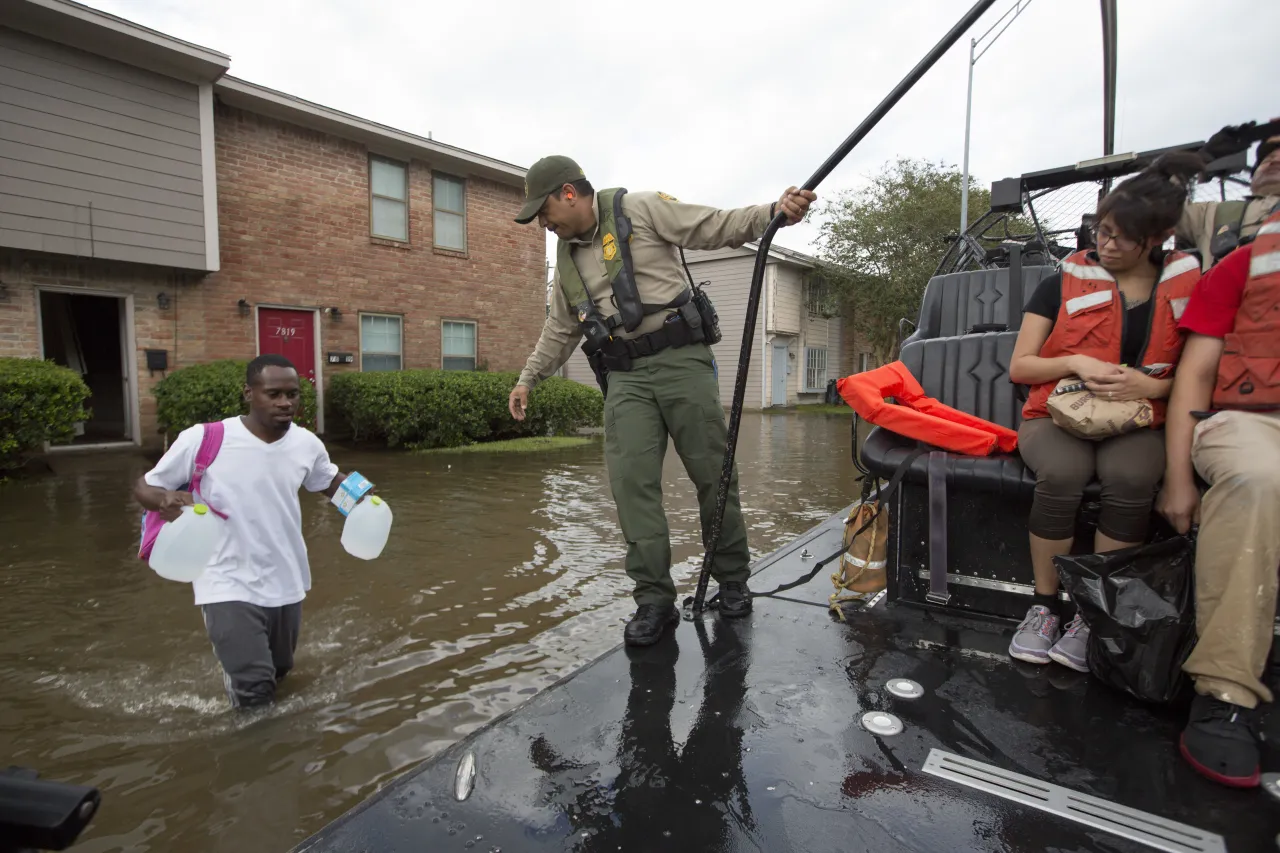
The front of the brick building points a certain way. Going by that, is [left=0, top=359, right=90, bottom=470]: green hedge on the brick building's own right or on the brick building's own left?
on the brick building's own right

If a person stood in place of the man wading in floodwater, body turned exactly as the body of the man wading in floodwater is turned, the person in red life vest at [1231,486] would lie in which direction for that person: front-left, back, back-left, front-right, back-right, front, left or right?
front

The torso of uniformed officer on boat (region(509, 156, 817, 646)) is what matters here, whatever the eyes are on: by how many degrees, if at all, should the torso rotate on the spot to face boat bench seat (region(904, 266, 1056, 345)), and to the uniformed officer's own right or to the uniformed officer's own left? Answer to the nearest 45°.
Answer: approximately 180°

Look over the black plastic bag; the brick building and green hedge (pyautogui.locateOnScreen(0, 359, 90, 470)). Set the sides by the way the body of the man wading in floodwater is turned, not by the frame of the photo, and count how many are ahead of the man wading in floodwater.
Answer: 1

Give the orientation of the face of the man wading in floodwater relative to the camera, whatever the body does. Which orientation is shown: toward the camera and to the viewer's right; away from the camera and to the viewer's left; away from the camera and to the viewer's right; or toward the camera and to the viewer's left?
toward the camera and to the viewer's right

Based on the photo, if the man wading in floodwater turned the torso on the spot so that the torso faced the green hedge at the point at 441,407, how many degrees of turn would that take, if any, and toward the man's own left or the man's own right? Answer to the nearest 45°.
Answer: approximately 135° to the man's own left

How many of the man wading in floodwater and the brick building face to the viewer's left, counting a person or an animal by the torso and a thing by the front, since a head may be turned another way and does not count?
0

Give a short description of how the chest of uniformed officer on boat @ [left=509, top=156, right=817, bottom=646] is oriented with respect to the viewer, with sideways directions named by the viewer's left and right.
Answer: facing the viewer and to the left of the viewer

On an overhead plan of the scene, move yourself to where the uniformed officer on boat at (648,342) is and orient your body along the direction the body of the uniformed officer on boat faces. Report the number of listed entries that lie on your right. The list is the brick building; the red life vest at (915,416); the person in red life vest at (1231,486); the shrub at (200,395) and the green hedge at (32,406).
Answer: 3

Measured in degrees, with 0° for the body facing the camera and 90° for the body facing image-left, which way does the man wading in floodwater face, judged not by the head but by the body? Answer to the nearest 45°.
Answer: approximately 315°

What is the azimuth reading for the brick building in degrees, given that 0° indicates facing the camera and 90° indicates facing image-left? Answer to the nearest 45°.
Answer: approximately 315°

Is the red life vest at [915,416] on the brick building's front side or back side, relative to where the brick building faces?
on the front side

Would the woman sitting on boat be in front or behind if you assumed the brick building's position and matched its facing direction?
in front

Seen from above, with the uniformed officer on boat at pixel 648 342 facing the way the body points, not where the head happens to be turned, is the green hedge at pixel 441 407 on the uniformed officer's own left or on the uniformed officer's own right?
on the uniformed officer's own right

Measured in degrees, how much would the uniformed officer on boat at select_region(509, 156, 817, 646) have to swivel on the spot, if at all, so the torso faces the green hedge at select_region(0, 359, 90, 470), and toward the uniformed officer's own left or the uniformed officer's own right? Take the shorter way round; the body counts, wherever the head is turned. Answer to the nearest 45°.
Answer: approximately 90° to the uniformed officer's own right

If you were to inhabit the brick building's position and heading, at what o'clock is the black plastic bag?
The black plastic bag is roughly at 1 o'clock from the brick building.
